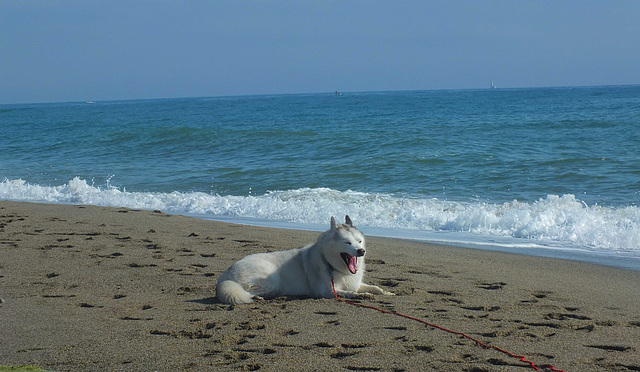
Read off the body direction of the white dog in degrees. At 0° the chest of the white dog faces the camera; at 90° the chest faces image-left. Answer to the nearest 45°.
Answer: approximately 270°
